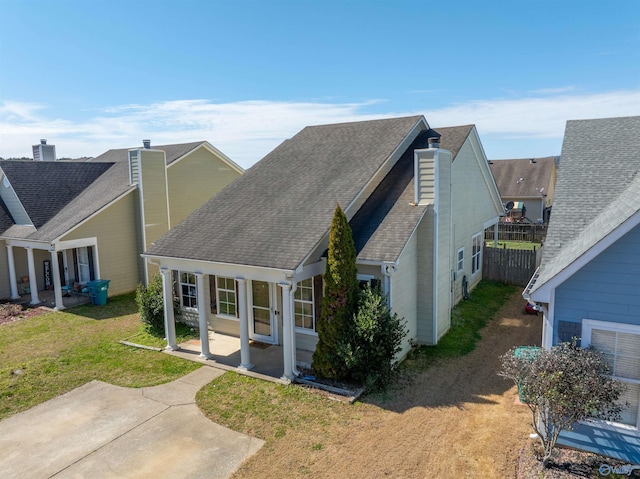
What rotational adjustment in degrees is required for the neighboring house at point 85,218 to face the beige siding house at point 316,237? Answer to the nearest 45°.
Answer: approximately 90° to its left

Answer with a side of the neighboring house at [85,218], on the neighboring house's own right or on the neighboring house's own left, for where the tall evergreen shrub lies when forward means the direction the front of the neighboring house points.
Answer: on the neighboring house's own left

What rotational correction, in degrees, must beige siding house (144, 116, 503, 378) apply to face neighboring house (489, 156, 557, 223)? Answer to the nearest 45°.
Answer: approximately 180°

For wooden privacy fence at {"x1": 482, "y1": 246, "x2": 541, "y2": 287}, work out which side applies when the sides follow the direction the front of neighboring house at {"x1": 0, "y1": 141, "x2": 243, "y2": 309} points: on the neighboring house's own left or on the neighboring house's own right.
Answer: on the neighboring house's own left

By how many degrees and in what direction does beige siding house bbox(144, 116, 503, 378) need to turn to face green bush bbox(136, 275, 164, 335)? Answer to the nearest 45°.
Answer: approximately 45° to its right

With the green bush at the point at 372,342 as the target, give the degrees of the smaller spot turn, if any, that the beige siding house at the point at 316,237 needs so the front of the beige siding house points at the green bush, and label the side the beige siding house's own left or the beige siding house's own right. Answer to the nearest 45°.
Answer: approximately 90° to the beige siding house's own left

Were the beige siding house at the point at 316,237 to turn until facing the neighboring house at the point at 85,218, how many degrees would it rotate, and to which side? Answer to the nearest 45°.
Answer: approximately 90° to its right

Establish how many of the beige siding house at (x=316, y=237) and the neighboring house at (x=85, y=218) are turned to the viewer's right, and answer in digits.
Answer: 0

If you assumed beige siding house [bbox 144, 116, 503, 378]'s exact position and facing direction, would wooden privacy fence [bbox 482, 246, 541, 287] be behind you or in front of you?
behind

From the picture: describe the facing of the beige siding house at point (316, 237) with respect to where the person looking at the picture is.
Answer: facing the viewer and to the left of the viewer

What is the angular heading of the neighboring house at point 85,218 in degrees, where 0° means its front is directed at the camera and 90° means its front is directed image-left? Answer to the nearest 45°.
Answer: approximately 45°

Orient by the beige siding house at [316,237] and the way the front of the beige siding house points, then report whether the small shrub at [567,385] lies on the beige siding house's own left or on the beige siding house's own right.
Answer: on the beige siding house's own left

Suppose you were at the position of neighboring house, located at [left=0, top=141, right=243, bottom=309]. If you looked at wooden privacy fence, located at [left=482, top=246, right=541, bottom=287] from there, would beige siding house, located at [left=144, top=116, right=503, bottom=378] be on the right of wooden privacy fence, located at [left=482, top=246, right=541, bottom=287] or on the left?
right
